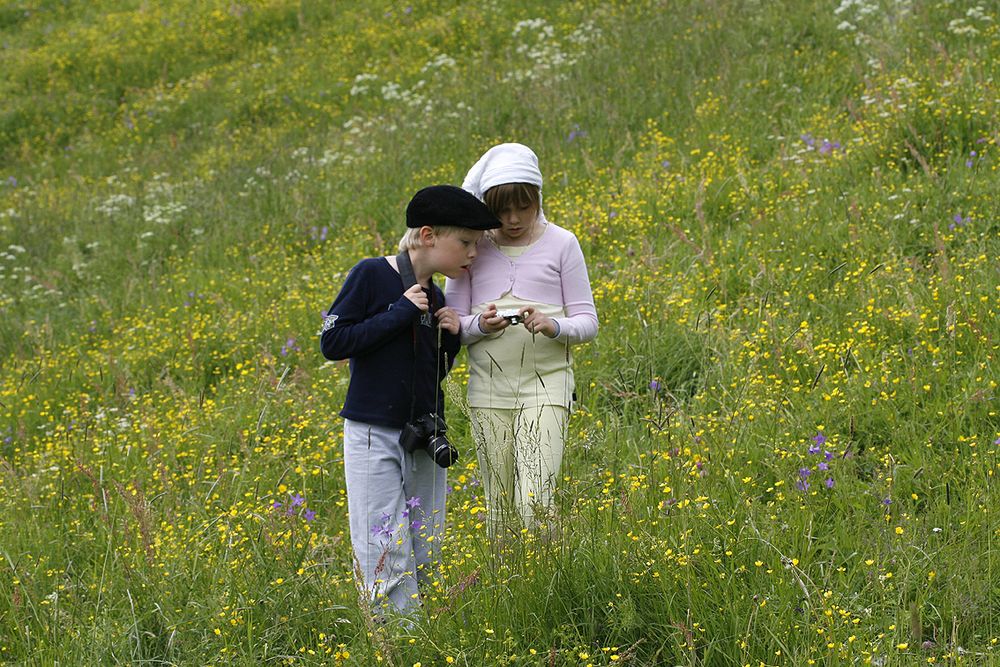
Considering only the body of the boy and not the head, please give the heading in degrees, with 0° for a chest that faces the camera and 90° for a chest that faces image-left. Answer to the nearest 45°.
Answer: approximately 315°
